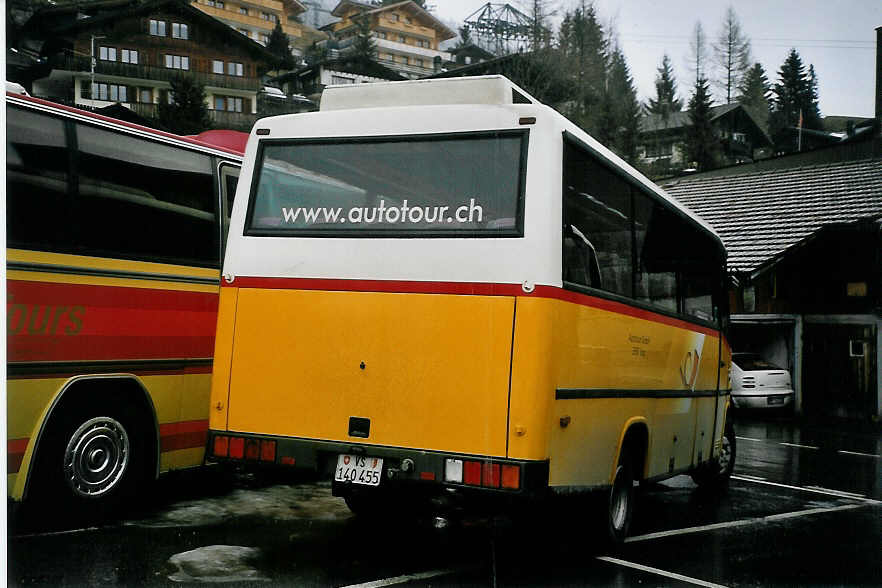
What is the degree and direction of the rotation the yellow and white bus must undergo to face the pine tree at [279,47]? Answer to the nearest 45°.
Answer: approximately 45° to its left

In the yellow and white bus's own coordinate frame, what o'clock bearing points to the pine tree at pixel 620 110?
The pine tree is roughly at 11 o'clock from the yellow and white bus.

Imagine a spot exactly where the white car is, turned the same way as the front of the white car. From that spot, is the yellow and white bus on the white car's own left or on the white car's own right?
on the white car's own left

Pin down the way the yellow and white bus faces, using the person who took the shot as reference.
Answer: facing away from the viewer and to the right of the viewer

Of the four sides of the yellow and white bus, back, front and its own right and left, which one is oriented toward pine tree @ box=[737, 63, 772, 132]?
front

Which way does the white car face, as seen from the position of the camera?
facing away from the viewer and to the left of the viewer

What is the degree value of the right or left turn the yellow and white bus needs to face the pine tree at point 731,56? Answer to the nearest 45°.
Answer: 0° — it already faces it

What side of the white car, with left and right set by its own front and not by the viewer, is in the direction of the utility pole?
left

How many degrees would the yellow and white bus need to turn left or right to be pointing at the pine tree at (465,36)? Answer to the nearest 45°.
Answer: approximately 45° to its left

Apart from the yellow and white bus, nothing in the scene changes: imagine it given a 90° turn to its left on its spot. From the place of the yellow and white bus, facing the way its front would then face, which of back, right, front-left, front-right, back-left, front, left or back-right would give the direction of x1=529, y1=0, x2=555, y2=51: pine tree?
front-right

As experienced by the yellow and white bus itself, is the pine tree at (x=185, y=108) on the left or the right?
on its left

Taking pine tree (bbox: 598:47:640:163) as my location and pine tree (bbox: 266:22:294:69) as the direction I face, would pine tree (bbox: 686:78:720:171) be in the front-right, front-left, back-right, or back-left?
back-right
